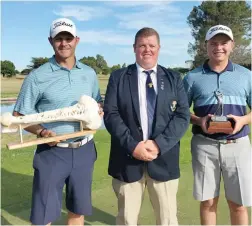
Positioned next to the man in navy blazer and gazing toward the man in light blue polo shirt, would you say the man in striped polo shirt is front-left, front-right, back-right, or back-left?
back-right

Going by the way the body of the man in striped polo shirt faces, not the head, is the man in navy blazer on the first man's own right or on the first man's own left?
on the first man's own right

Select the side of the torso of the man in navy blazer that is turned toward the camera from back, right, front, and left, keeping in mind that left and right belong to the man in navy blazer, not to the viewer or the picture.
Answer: front

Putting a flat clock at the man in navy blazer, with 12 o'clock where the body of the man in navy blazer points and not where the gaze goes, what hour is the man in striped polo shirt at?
The man in striped polo shirt is roughly at 8 o'clock from the man in navy blazer.

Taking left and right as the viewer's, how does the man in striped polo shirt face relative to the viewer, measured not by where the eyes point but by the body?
facing the viewer

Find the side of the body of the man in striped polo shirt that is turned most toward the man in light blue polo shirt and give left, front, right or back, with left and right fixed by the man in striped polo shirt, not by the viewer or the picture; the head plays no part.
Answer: right

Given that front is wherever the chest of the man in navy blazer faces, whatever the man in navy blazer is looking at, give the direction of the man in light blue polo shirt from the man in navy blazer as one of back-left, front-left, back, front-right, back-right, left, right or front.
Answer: right

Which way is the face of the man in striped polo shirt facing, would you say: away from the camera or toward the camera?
toward the camera

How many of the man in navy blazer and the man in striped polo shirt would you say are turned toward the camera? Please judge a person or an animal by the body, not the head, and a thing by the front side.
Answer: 2
